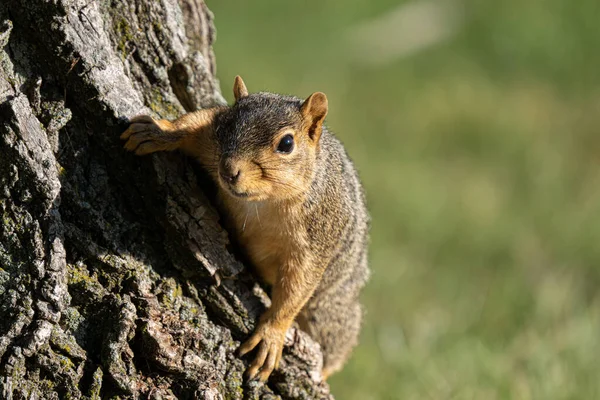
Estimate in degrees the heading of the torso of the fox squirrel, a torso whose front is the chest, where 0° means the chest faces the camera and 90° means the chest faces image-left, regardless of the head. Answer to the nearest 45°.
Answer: approximately 45°
